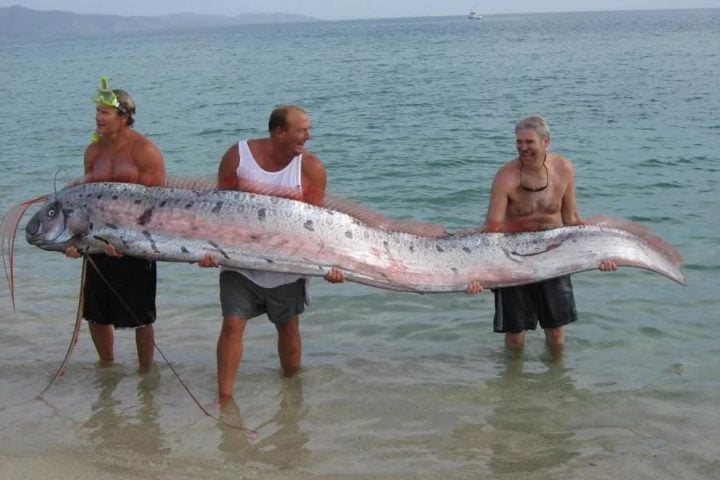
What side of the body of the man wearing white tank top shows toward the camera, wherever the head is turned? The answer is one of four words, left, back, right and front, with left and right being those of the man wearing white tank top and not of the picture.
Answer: front

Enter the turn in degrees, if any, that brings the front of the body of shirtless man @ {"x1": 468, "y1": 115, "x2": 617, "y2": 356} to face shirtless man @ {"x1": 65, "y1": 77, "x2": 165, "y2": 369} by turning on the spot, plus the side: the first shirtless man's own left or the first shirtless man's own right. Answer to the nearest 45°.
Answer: approximately 90° to the first shirtless man's own right

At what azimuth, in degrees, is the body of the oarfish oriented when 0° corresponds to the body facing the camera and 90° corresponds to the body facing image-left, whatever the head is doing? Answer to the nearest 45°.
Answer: approximately 90°

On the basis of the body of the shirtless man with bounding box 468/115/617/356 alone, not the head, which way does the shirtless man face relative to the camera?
toward the camera

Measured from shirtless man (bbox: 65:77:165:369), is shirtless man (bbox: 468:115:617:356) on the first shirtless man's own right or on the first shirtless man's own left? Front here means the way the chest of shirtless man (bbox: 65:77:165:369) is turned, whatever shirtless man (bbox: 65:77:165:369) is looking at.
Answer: on the first shirtless man's own left

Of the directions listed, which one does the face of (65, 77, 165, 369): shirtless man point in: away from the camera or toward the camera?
toward the camera

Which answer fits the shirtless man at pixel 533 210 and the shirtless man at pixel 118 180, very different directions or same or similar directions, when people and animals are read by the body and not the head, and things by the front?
same or similar directions

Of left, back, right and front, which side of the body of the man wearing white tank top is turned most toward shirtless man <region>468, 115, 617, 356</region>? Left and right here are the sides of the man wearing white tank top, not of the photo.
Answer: left

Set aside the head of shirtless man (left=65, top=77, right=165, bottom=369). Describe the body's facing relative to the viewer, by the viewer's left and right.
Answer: facing the viewer and to the left of the viewer

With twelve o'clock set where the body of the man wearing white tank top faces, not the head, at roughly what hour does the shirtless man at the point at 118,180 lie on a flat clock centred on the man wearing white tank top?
The shirtless man is roughly at 4 o'clock from the man wearing white tank top.

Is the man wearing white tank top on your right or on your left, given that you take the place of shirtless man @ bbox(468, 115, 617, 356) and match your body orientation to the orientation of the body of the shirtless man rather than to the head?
on your right

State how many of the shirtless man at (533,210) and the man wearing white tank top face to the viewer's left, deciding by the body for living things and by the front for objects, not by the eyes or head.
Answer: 0
